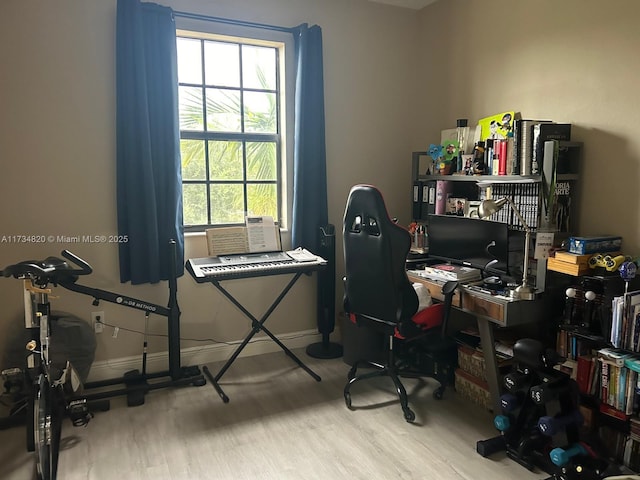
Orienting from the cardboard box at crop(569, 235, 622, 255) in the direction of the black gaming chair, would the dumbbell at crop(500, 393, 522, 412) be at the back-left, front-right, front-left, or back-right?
front-left

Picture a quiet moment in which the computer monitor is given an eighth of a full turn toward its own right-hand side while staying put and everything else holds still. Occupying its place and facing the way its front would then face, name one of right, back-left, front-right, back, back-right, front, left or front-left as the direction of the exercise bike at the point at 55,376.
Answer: front-left

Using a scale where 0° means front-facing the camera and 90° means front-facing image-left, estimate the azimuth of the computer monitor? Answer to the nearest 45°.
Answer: approximately 45°

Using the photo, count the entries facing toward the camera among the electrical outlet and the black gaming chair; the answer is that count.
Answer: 1

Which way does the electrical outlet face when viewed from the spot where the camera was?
facing the viewer

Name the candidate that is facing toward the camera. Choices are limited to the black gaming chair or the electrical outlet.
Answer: the electrical outlet

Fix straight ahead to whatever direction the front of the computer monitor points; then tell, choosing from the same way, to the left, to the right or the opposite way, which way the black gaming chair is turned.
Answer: the opposite way

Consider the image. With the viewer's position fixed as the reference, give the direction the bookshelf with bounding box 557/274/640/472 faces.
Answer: facing the viewer and to the left of the viewer

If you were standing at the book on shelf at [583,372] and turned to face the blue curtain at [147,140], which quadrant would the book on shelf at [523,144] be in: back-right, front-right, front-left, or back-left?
front-right

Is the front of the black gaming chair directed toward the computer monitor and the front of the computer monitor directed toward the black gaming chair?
yes

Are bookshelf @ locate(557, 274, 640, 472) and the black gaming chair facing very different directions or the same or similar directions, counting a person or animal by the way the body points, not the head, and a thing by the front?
very different directions
